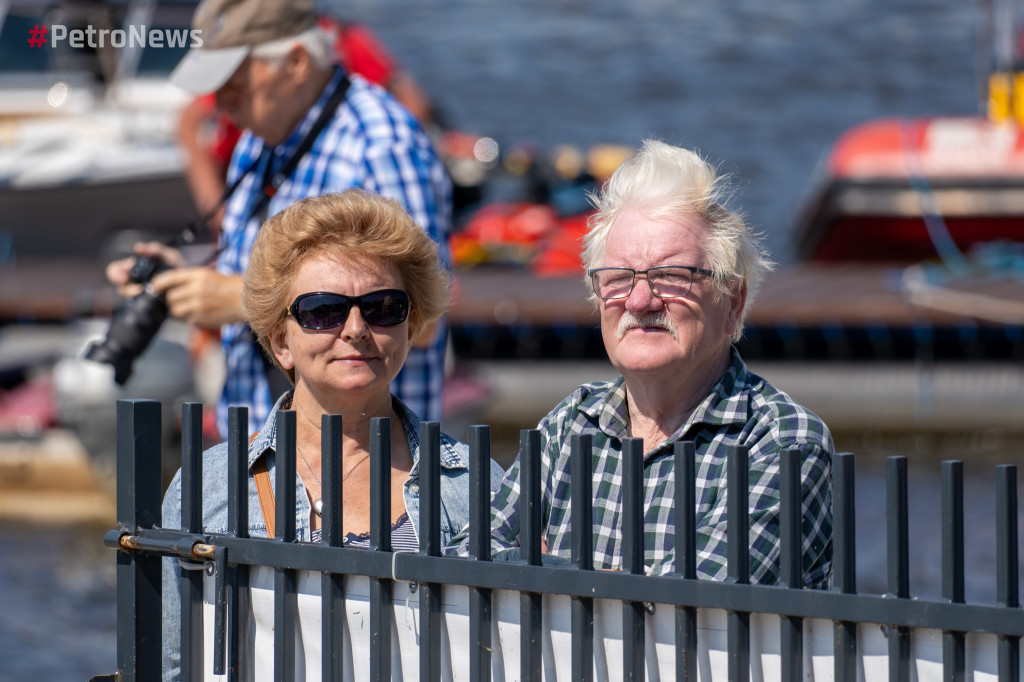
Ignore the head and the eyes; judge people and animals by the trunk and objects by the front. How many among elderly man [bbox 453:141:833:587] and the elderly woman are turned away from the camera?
0

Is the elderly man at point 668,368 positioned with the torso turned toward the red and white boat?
no

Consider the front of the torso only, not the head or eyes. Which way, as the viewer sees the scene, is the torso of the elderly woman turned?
toward the camera

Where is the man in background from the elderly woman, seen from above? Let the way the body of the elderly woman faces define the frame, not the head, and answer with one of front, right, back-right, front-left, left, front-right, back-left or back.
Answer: back

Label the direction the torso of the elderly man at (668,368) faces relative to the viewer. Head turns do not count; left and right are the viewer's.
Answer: facing the viewer and to the left of the viewer

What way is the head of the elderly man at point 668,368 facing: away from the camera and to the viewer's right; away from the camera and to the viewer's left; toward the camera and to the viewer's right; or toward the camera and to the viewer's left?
toward the camera and to the viewer's left

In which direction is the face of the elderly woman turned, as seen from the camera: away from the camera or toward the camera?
toward the camera

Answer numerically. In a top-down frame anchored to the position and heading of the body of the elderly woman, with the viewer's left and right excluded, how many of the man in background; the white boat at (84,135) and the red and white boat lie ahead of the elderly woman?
0

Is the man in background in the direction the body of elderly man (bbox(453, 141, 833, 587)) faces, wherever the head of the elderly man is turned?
no
